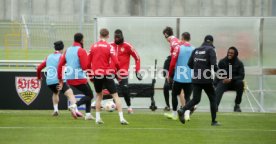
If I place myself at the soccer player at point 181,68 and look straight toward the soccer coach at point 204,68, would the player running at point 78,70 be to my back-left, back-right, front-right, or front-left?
back-right

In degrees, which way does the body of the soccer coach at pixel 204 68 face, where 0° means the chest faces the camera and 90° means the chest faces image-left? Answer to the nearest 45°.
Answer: approximately 225°

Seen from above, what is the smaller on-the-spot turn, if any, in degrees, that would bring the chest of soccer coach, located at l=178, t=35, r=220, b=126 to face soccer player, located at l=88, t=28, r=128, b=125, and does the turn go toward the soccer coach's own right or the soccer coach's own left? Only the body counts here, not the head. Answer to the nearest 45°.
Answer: approximately 135° to the soccer coach's own left

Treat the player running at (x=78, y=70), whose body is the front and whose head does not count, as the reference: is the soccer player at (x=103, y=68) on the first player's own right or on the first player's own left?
on the first player's own right
